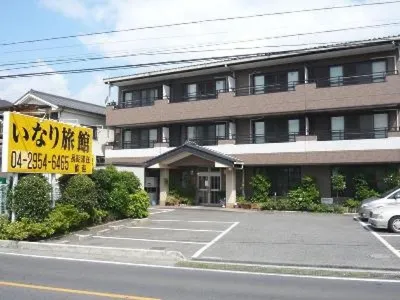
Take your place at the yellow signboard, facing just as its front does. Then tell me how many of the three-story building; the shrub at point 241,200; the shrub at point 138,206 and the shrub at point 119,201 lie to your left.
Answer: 4

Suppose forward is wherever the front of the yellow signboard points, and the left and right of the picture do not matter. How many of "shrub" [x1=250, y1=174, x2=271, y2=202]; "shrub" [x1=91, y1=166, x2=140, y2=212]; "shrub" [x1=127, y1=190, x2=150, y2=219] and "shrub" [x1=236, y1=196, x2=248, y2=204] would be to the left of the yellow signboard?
4

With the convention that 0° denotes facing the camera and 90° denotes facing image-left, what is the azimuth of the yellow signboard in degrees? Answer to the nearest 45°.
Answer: approximately 315°

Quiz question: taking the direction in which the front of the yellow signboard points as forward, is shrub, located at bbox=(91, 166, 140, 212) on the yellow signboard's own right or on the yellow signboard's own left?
on the yellow signboard's own left

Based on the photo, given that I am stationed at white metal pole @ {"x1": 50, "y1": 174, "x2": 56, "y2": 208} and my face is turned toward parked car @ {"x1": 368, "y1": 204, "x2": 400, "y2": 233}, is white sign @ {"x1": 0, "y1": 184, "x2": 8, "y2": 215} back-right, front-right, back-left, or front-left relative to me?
back-right

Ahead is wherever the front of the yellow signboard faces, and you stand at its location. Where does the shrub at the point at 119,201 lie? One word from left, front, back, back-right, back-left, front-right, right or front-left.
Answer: left

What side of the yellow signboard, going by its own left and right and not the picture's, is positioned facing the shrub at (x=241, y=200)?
left

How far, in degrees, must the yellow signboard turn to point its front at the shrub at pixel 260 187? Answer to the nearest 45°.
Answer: approximately 90° to its left

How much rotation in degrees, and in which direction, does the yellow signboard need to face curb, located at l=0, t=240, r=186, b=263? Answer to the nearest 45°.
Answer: approximately 45° to its right
